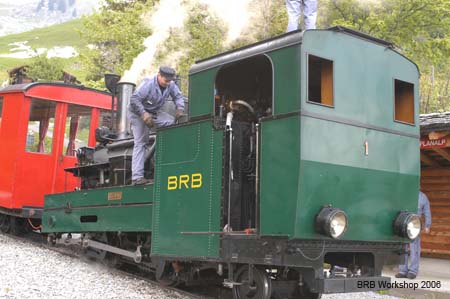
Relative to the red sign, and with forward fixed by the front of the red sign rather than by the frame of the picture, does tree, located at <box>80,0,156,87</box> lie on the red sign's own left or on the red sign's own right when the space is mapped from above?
on the red sign's own right

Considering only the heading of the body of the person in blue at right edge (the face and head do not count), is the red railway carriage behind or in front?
in front

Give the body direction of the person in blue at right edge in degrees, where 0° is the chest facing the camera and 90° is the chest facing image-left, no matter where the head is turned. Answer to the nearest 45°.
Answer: approximately 90°

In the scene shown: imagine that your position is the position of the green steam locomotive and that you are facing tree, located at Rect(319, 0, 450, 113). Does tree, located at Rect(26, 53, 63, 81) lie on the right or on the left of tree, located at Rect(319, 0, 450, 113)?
left
